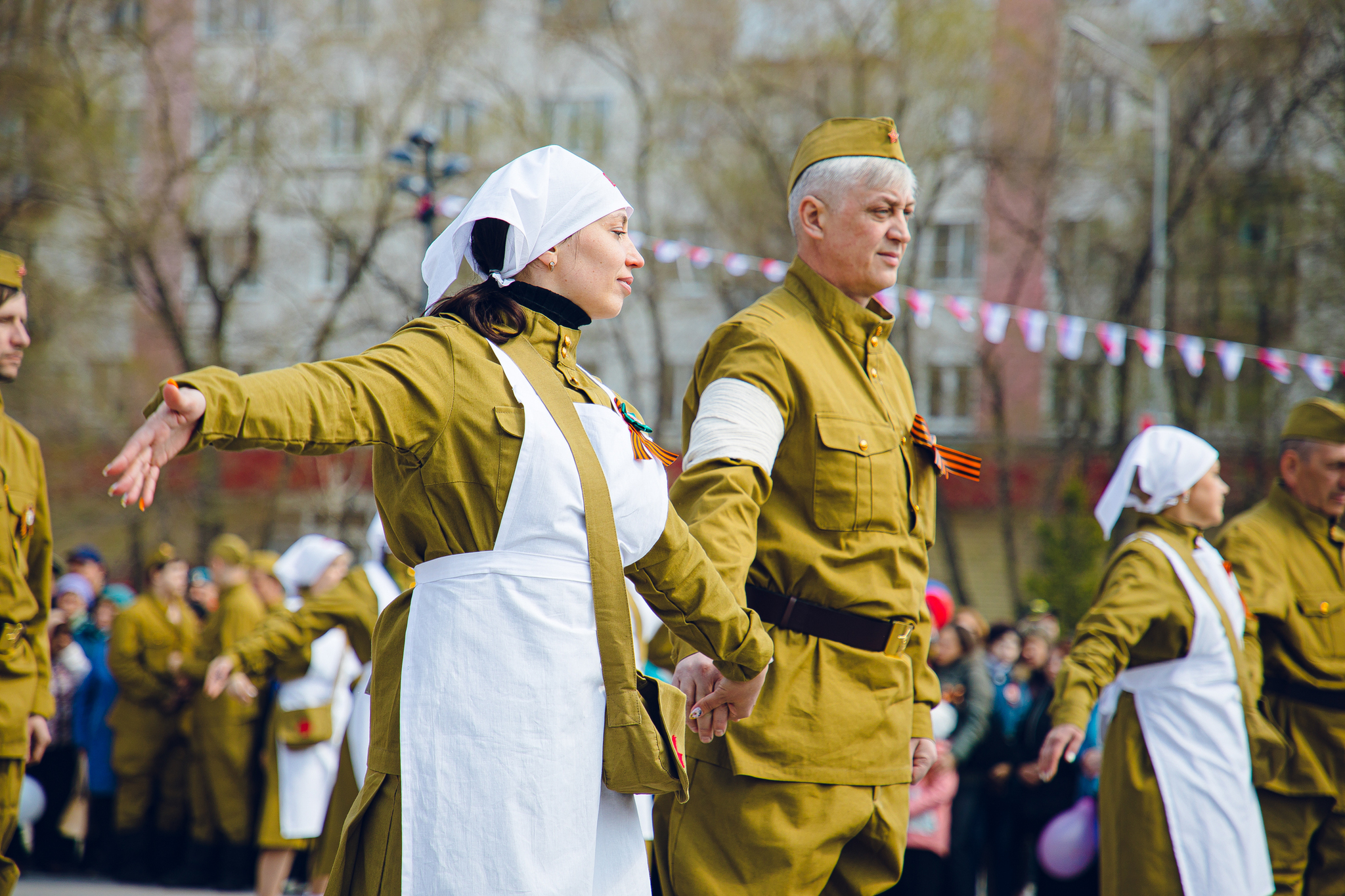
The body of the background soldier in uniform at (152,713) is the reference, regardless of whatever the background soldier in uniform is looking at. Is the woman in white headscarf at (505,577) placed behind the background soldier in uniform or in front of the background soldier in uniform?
in front

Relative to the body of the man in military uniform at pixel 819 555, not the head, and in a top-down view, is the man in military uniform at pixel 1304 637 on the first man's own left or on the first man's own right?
on the first man's own left

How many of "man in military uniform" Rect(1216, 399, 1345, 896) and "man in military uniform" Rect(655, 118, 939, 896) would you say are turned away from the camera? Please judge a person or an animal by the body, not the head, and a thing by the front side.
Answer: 0

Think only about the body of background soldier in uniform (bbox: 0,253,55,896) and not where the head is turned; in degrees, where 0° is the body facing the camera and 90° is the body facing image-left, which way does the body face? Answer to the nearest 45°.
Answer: approximately 315°

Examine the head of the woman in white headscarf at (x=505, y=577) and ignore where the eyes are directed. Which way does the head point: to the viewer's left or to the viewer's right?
to the viewer's right

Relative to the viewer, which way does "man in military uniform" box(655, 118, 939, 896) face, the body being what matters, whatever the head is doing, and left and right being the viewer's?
facing the viewer and to the right of the viewer

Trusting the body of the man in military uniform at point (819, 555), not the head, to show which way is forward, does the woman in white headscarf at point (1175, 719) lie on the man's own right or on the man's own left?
on the man's own left

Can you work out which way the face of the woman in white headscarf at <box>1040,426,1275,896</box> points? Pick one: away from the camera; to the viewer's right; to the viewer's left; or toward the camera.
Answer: to the viewer's right
